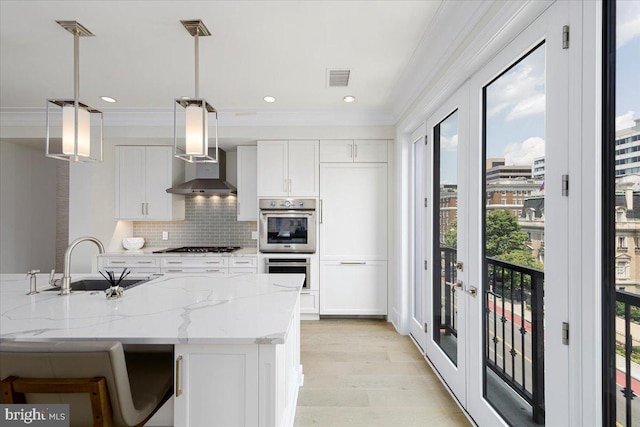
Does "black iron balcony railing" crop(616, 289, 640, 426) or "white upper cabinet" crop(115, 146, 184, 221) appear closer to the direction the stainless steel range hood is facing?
the black iron balcony railing

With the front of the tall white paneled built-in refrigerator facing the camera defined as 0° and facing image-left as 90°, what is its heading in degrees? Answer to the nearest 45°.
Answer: approximately 0°

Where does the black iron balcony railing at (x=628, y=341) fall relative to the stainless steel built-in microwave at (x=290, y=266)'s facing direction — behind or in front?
in front

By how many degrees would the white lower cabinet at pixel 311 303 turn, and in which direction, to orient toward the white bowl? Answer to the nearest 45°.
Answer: approximately 90° to its right

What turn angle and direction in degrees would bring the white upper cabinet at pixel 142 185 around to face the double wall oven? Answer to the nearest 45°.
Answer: approximately 45° to its left

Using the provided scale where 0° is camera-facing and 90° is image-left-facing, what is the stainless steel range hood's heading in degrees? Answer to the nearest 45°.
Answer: approximately 0°
